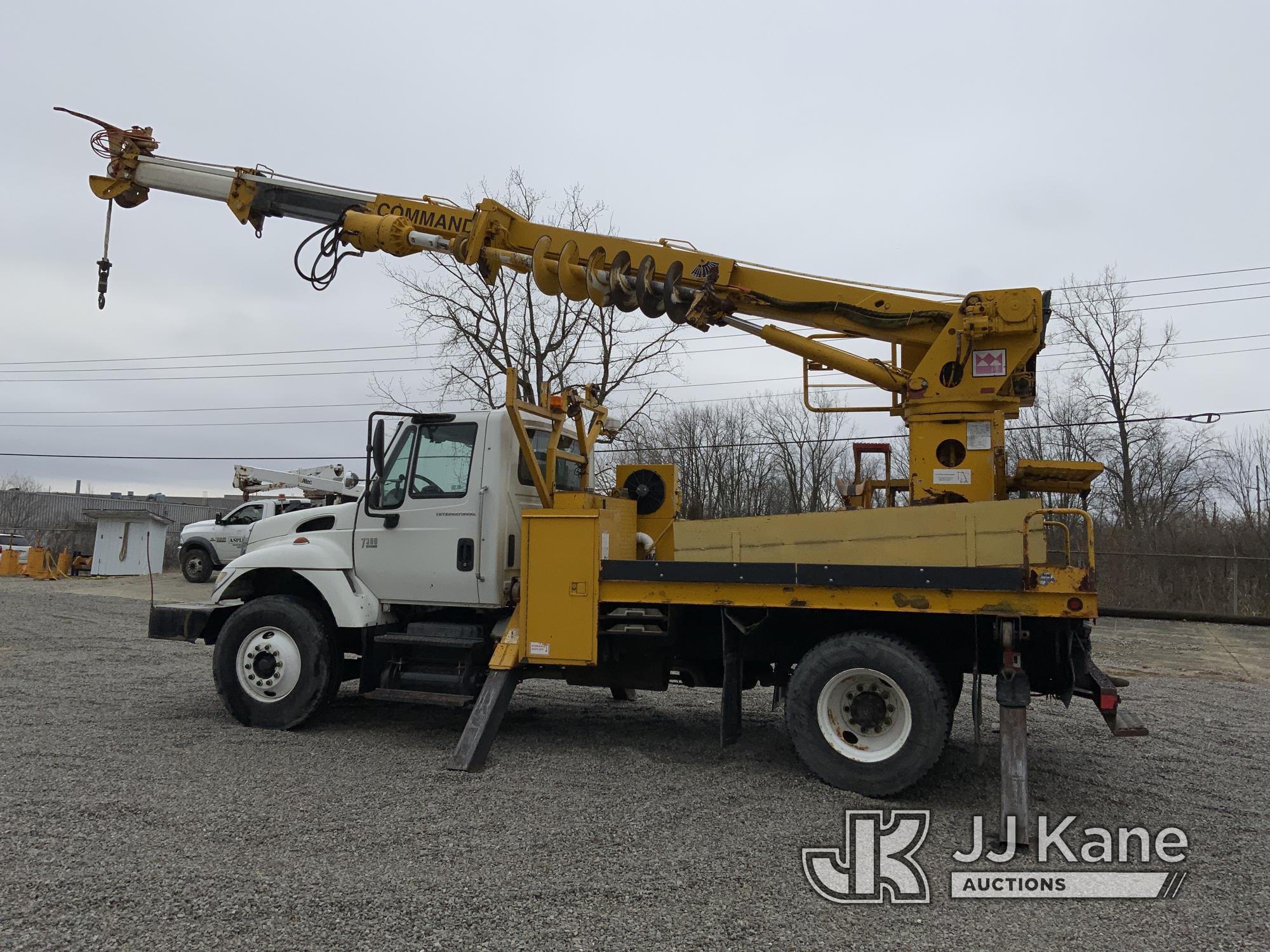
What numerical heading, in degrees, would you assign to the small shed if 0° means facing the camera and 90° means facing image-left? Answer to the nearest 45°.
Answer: approximately 0°

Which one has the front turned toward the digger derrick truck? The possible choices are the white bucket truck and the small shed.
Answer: the small shed

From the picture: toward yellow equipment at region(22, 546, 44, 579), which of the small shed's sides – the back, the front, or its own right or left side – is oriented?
right

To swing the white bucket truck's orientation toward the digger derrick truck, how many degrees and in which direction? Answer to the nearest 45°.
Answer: approximately 90° to its left

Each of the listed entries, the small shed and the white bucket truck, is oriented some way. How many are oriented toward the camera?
1

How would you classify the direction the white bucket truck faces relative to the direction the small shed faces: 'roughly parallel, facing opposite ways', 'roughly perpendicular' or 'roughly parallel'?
roughly perpendicular

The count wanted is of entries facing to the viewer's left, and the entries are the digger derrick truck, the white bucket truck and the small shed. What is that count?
2

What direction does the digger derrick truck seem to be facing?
to the viewer's left

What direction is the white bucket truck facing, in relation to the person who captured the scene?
facing to the left of the viewer
